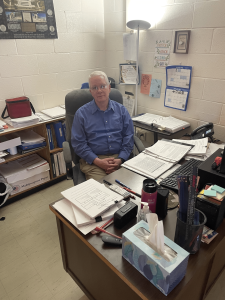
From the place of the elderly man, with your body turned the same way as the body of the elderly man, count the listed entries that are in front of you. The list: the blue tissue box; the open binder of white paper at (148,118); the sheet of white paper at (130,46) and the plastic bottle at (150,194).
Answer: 2

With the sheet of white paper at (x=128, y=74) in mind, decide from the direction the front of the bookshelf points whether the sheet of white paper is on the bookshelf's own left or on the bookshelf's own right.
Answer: on the bookshelf's own left

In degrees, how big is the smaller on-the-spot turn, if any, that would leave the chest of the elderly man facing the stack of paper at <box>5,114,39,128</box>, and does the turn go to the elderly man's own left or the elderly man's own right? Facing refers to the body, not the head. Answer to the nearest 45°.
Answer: approximately 135° to the elderly man's own right

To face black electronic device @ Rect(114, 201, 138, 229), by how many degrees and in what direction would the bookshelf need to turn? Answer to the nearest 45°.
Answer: approximately 45° to its right

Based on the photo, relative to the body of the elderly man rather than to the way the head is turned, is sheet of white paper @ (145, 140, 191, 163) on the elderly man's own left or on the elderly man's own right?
on the elderly man's own left
